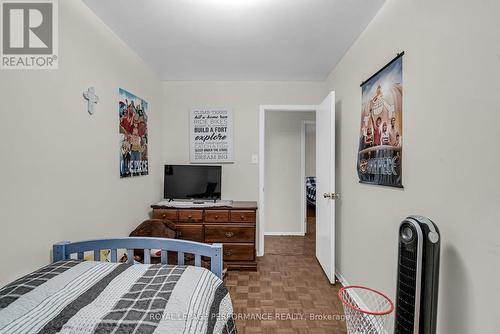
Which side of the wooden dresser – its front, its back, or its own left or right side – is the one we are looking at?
front

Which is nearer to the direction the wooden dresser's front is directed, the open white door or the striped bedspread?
the striped bedspread

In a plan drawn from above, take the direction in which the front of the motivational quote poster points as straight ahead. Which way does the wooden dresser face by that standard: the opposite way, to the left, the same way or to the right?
the same way

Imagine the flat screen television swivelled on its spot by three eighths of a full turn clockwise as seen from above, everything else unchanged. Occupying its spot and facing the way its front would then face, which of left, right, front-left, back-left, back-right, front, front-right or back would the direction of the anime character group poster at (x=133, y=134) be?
left

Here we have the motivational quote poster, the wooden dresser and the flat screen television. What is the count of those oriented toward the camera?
3

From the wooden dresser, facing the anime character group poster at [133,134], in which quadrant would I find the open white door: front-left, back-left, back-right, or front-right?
back-left

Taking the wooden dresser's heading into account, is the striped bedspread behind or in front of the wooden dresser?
in front

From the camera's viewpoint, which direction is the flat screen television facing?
toward the camera

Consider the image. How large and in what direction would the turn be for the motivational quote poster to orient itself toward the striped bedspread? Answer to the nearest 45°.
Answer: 0° — it already faces it

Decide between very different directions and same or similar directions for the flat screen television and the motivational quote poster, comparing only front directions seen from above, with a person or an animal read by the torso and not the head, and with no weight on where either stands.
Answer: same or similar directions

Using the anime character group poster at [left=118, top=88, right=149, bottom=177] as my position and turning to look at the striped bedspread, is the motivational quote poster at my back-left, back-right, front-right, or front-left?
back-left

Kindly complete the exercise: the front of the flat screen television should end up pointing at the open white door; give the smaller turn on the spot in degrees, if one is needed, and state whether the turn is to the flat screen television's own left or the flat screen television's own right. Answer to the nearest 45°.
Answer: approximately 45° to the flat screen television's own left

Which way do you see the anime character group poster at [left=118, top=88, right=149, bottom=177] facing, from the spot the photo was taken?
facing the viewer and to the right of the viewer
